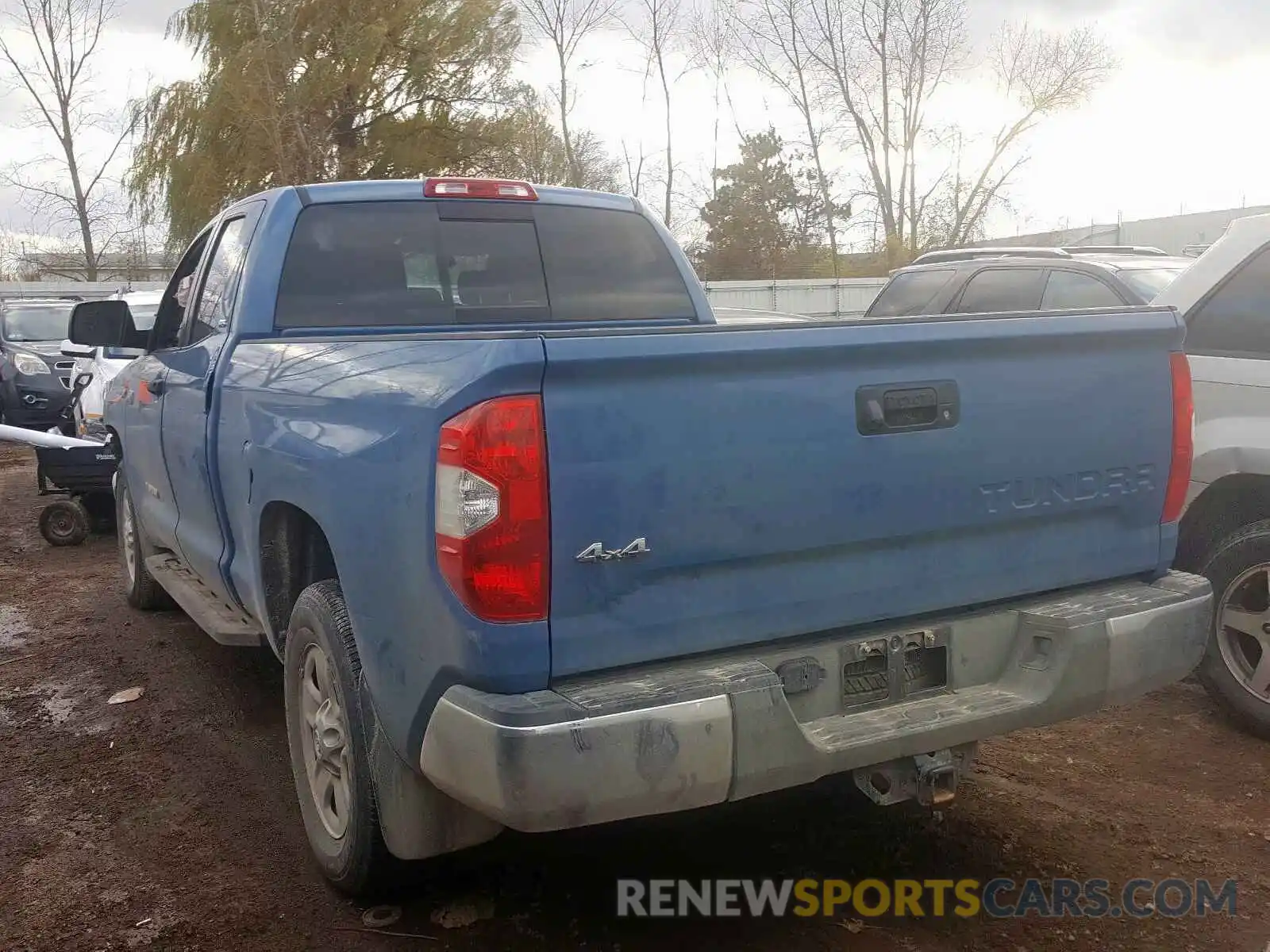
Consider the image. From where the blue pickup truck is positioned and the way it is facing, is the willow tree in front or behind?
in front

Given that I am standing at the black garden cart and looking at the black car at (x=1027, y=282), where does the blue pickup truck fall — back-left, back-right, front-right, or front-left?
front-right

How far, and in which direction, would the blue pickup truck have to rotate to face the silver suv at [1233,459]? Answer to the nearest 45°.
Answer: approximately 90° to its right

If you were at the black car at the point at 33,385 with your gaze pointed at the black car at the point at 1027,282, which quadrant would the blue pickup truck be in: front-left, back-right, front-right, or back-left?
front-right

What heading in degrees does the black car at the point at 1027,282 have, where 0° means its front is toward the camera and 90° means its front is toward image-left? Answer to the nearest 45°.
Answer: approximately 315°

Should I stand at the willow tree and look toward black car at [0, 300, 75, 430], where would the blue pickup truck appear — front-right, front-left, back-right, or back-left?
front-left

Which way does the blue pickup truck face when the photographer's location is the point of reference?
facing away from the viewer and to the left of the viewer

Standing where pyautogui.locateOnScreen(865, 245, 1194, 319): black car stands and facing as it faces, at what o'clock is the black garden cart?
The black garden cart is roughly at 4 o'clock from the black car.

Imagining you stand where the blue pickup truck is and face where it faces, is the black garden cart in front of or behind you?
in front

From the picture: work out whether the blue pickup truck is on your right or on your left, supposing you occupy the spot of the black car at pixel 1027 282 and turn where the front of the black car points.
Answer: on your right
